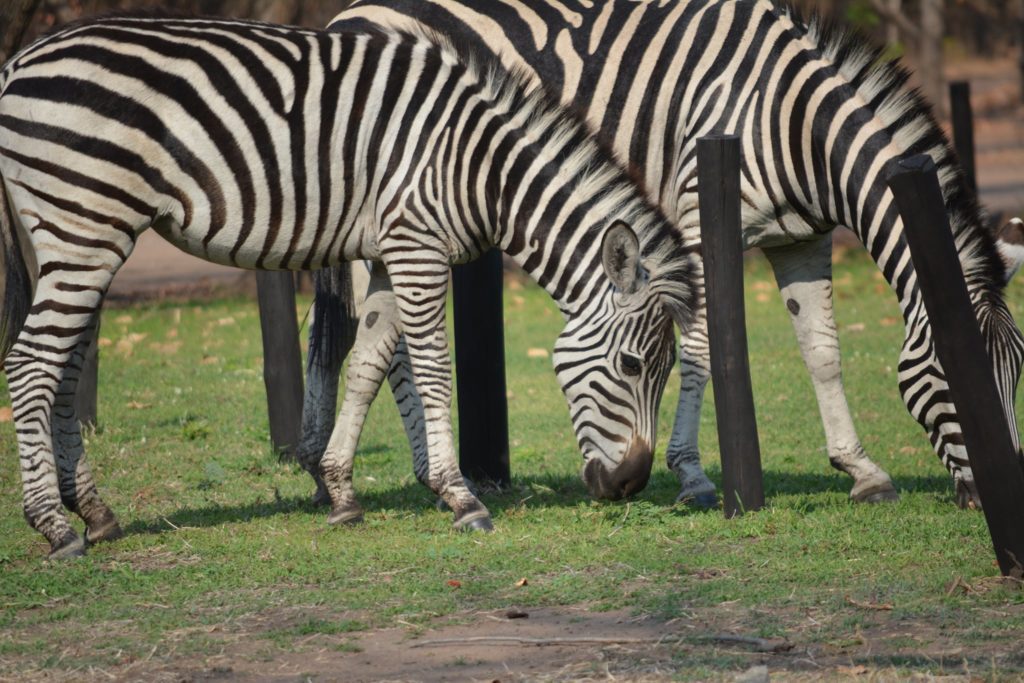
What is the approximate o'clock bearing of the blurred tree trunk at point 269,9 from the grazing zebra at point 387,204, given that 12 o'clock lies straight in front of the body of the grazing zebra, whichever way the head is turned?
The blurred tree trunk is roughly at 9 o'clock from the grazing zebra.

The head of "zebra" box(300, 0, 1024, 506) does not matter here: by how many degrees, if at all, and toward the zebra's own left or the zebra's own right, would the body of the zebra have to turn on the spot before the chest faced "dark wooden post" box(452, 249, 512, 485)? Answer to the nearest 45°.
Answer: approximately 180°

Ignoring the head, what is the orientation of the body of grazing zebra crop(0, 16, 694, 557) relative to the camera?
to the viewer's right

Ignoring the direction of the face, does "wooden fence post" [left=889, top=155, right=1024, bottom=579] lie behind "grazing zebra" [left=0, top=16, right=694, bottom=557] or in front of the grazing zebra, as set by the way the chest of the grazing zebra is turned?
in front

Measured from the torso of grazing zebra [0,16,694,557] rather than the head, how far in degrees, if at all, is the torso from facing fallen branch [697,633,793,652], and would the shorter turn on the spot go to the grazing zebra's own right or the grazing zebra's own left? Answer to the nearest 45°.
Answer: approximately 45° to the grazing zebra's own right

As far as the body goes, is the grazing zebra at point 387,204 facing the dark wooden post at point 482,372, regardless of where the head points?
no

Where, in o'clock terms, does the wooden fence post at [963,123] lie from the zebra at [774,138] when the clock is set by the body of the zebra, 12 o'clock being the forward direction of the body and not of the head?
The wooden fence post is roughly at 10 o'clock from the zebra.

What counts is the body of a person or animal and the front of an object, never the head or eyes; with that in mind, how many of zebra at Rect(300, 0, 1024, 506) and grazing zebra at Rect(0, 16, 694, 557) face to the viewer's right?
2

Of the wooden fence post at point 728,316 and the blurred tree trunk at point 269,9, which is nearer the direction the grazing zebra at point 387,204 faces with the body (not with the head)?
the wooden fence post

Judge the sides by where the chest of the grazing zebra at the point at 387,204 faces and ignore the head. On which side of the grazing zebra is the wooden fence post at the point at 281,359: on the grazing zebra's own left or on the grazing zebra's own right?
on the grazing zebra's own left

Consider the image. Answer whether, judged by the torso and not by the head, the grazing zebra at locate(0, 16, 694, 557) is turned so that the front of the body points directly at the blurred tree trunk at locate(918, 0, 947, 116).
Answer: no

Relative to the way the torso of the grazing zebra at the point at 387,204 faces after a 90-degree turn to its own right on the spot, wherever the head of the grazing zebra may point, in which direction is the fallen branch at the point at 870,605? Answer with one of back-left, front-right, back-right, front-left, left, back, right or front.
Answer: front-left

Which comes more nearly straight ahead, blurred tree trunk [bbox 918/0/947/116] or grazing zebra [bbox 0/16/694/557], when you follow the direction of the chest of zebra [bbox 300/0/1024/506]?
the blurred tree trunk

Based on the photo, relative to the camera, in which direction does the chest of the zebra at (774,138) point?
to the viewer's right

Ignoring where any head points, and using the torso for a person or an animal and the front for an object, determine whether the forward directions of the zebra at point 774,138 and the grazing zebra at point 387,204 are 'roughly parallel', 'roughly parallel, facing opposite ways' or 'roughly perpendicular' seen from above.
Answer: roughly parallel
